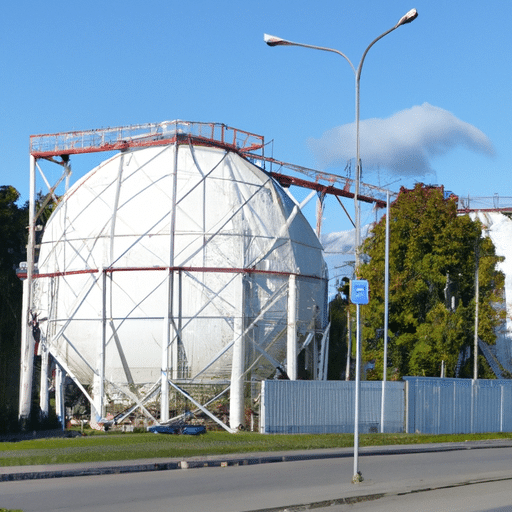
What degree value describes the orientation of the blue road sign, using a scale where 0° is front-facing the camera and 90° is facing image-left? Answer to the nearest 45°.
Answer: approximately 0°

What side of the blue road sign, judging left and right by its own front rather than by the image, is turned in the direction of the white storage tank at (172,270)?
back

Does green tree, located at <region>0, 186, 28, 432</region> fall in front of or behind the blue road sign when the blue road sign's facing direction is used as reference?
behind

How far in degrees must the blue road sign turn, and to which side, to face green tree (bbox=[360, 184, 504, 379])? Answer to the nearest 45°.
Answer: approximately 180°

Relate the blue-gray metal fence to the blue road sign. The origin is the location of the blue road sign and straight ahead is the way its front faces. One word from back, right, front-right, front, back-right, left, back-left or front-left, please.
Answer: back
